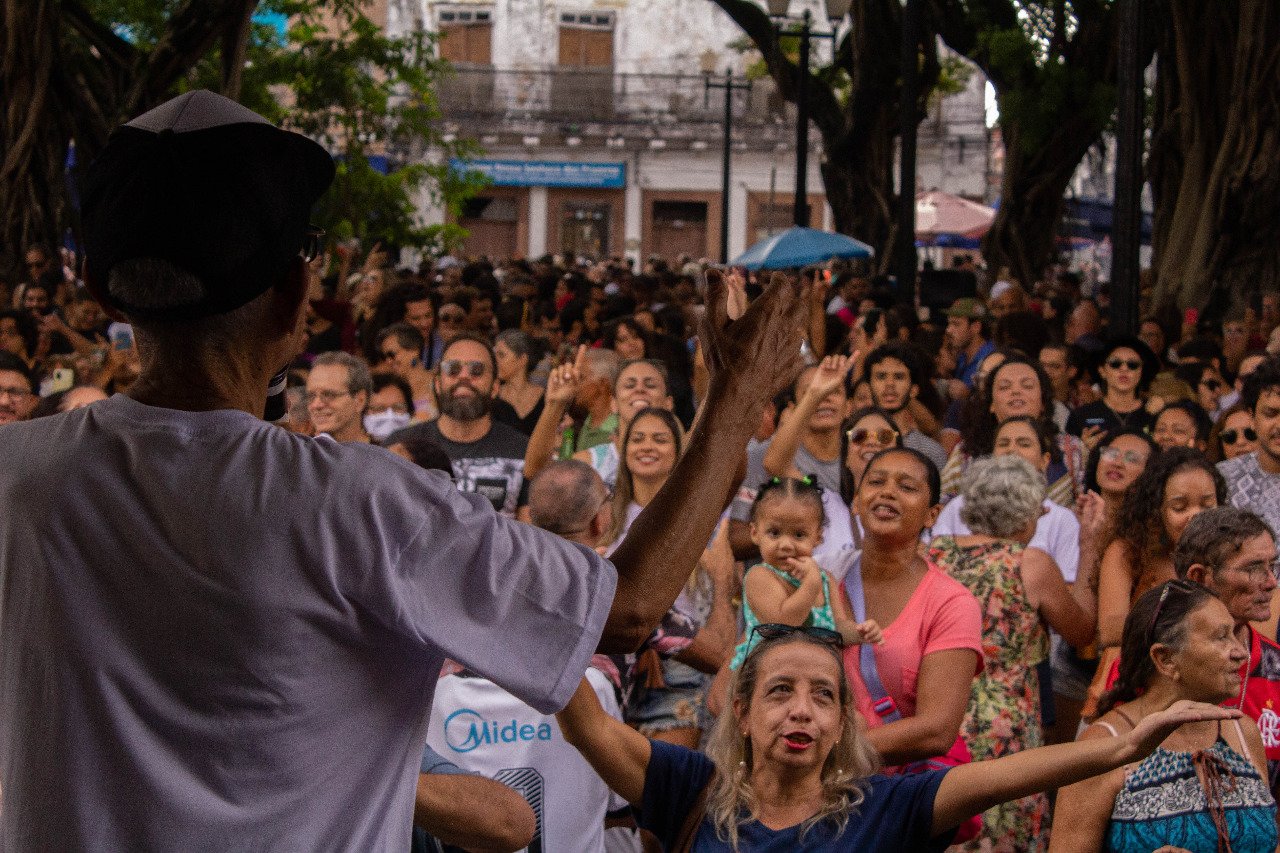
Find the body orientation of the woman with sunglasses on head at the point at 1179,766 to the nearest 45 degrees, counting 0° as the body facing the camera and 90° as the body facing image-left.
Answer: approximately 315°

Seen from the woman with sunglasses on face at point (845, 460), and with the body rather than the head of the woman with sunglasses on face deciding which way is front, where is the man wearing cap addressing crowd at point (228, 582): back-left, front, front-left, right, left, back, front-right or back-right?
front

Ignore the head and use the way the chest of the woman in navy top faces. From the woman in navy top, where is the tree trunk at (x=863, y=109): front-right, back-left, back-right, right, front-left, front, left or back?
back

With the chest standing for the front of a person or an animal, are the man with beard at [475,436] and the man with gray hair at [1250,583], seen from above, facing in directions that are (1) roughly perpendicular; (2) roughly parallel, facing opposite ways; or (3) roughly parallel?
roughly parallel

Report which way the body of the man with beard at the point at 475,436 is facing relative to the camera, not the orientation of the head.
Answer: toward the camera

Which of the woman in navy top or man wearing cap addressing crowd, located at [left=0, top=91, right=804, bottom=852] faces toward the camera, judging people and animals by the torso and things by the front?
the woman in navy top

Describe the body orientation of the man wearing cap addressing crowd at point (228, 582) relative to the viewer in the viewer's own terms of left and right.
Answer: facing away from the viewer and to the right of the viewer

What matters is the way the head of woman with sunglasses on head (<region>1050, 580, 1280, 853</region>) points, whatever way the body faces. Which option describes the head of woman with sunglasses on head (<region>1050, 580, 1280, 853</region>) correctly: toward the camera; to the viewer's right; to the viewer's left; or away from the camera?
to the viewer's right

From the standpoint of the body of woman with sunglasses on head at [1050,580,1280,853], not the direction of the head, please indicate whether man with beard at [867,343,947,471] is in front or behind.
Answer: behind

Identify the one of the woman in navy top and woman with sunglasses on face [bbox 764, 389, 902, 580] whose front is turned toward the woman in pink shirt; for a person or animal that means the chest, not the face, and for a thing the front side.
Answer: the woman with sunglasses on face

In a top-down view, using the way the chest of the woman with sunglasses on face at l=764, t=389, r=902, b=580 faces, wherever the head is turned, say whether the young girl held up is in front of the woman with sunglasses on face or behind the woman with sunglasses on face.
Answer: in front

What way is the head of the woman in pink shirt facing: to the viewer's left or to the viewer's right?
to the viewer's left

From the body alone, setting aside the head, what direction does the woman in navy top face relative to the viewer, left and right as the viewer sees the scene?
facing the viewer

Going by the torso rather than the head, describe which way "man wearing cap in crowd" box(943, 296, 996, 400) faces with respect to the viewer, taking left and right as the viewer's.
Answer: facing the viewer and to the left of the viewer
